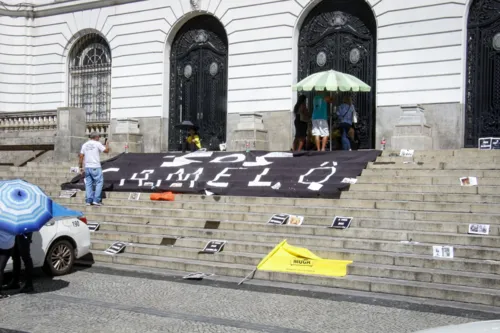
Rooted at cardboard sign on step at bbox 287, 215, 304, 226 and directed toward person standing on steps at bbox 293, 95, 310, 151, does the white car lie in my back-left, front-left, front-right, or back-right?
back-left

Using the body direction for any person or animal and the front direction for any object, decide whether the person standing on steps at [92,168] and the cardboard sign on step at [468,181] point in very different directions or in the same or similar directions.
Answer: very different directions

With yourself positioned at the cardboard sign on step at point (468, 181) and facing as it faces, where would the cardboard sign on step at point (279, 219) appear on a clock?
the cardboard sign on step at point (279, 219) is roughly at 2 o'clock from the cardboard sign on step at point (468, 181).

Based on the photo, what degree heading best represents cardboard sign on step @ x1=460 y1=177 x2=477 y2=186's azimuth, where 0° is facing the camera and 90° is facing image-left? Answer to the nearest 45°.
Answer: approximately 0°

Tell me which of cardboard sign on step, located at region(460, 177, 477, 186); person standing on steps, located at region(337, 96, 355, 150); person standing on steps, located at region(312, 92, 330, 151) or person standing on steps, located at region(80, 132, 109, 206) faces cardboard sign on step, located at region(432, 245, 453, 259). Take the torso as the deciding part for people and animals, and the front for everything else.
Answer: cardboard sign on step, located at region(460, 177, 477, 186)

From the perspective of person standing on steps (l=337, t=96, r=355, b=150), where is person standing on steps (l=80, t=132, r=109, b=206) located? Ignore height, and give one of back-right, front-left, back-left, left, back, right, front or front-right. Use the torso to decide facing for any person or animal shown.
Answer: back-left

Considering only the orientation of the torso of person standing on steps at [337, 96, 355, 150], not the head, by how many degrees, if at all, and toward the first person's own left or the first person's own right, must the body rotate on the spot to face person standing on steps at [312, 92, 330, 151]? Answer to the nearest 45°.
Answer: approximately 135° to the first person's own left
